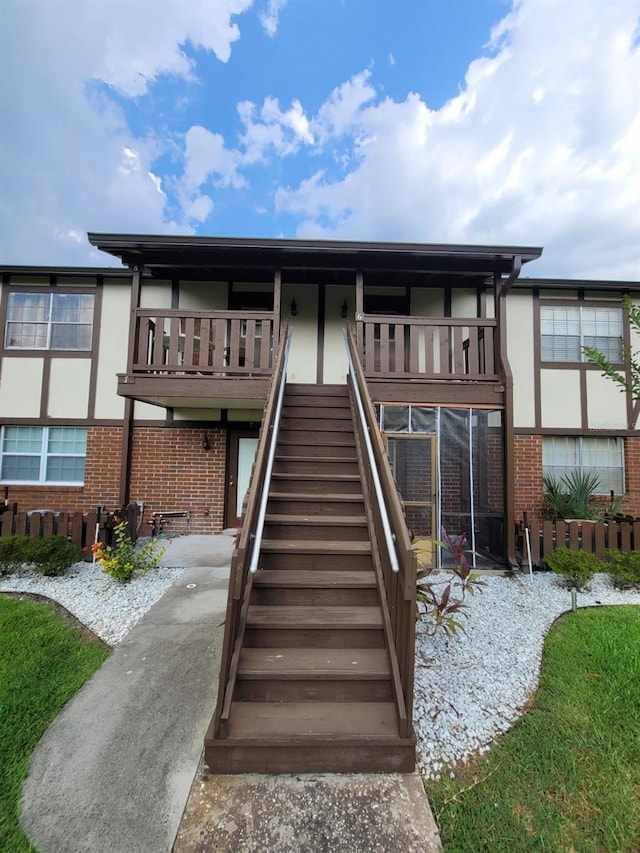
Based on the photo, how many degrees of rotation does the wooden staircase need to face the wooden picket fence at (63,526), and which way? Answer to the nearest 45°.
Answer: approximately 135° to its right

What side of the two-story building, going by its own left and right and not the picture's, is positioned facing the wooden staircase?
front

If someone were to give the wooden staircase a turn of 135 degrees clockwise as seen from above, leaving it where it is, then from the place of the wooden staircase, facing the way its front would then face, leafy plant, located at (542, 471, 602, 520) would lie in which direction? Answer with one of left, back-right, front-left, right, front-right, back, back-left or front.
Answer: right

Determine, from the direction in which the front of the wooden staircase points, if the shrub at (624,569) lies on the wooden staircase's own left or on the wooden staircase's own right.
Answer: on the wooden staircase's own left

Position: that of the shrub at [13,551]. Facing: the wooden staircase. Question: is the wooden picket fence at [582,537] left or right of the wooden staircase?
left

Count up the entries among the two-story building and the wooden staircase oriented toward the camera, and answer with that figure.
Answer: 2

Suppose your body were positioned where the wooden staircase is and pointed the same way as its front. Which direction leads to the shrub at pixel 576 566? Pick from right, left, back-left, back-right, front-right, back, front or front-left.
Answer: back-left

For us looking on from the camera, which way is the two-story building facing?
facing the viewer

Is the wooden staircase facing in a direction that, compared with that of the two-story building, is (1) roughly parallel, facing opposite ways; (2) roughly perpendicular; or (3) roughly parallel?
roughly parallel

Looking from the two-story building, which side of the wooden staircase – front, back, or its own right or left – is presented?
back

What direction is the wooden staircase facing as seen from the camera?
toward the camera

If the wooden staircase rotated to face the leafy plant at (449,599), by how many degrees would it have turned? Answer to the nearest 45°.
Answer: approximately 135° to its left

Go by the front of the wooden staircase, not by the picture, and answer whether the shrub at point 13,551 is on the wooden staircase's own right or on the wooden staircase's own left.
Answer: on the wooden staircase's own right

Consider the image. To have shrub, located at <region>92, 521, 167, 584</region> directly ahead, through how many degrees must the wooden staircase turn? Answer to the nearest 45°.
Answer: approximately 135° to its right
